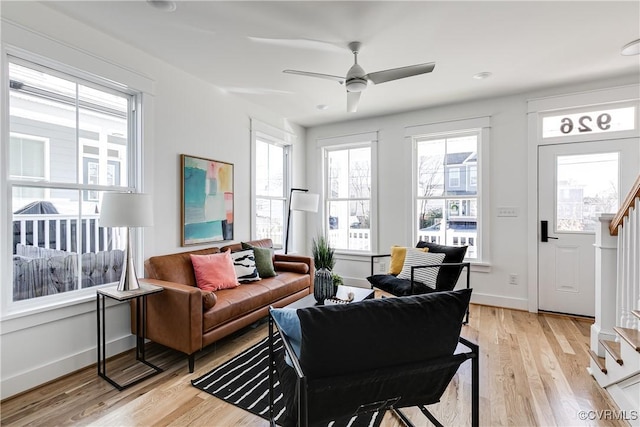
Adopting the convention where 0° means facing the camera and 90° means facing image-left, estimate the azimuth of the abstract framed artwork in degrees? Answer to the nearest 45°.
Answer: approximately 315°

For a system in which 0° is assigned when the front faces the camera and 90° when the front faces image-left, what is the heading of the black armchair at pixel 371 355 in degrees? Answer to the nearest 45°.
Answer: approximately 135°

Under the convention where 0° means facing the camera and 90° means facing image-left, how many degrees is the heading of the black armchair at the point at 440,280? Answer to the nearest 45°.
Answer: approximately 45°

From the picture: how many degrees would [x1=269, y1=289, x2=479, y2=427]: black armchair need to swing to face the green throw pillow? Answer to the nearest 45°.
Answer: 0° — it already faces it

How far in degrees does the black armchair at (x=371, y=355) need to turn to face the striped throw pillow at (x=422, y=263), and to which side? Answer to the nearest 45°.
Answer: approximately 45° to its right

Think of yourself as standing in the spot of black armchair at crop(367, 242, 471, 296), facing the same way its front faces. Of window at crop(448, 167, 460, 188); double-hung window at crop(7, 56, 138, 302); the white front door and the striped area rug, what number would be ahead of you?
2

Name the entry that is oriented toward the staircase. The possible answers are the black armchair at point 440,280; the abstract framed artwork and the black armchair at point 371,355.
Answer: the abstract framed artwork

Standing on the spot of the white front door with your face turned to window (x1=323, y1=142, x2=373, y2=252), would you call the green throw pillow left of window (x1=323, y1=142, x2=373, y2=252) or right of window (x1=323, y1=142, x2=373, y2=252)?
left
